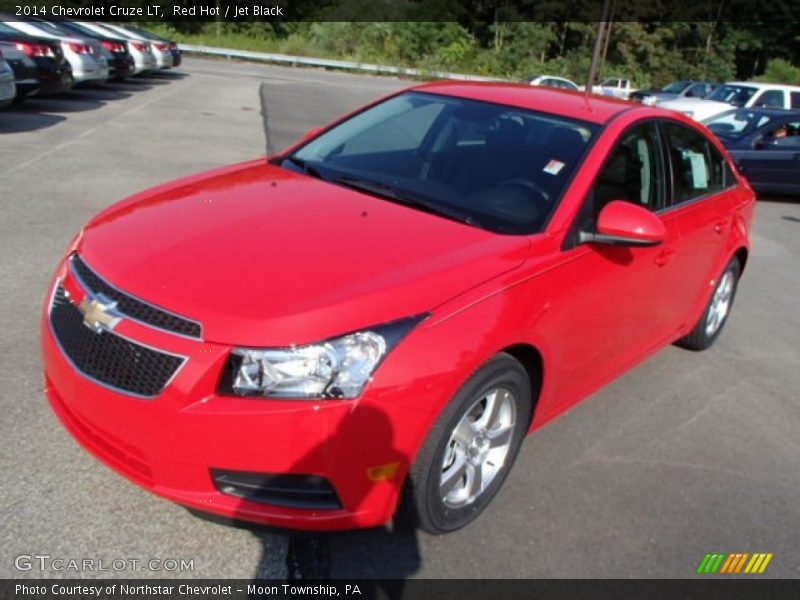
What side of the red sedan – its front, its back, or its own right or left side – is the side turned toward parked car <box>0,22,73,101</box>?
right

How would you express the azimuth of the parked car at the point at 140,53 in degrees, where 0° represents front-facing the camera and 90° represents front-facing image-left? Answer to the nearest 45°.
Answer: approximately 135°

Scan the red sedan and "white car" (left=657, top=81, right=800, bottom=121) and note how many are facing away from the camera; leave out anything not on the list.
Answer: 0

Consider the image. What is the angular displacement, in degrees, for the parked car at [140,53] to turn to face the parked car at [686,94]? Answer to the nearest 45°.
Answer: approximately 135° to its right

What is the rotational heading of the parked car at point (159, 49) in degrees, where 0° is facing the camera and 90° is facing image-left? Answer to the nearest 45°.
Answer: approximately 135°

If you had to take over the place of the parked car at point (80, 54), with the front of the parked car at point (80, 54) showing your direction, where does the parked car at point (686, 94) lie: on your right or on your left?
on your right

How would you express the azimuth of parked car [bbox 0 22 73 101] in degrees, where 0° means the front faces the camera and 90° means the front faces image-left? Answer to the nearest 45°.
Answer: approximately 135°

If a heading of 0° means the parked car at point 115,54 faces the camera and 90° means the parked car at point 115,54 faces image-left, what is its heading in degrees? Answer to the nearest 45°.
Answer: approximately 135°

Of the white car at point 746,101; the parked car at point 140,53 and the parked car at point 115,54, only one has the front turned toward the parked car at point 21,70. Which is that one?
the white car

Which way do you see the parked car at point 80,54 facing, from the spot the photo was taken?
facing away from the viewer and to the left of the viewer

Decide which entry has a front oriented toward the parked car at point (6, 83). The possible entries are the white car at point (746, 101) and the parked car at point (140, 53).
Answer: the white car

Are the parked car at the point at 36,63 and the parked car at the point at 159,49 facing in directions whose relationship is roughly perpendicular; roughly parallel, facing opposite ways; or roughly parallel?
roughly parallel

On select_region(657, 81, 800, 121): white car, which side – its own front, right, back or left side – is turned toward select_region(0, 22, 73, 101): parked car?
front
